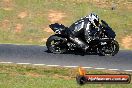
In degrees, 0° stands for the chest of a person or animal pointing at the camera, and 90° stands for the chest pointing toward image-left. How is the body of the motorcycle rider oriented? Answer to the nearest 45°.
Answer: approximately 270°

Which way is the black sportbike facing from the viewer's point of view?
to the viewer's right
